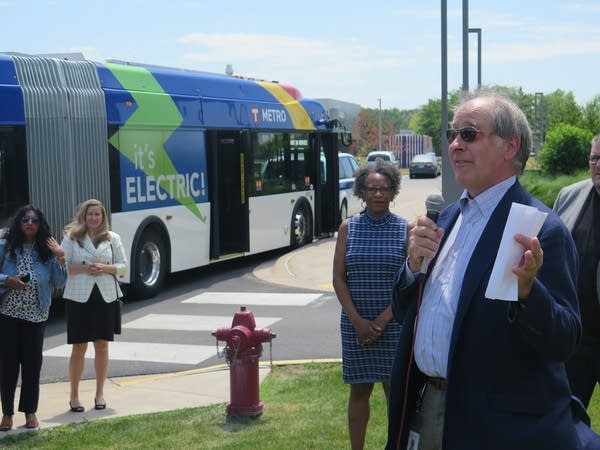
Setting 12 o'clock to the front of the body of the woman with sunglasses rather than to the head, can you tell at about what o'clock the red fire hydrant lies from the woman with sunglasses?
The red fire hydrant is roughly at 10 o'clock from the woman with sunglasses.

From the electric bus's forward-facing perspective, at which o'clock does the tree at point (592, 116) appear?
The tree is roughly at 12 o'clock from the electric bus.

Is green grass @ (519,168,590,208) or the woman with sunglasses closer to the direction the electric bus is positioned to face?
the green grass

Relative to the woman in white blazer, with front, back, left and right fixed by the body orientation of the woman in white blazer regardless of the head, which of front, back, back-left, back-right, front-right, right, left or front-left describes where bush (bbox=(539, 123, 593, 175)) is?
back-left

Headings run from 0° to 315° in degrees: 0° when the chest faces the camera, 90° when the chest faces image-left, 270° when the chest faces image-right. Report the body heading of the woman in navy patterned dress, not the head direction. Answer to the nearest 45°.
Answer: approximately 0°

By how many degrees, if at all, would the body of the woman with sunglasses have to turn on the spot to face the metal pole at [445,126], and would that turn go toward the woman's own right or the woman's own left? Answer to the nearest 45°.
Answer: approximately 135° to the woman's own left

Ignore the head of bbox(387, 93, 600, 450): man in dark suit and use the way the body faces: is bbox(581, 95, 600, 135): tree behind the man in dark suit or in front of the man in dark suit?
behind

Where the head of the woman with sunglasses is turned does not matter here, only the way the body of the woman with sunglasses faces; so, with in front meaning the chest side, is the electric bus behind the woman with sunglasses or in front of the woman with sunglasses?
behind

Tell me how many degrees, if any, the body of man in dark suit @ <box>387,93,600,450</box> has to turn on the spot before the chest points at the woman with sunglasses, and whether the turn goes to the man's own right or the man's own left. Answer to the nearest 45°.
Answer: approximately 90° to the man's own right

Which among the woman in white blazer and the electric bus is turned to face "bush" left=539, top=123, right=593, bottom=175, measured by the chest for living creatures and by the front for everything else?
the electric bus

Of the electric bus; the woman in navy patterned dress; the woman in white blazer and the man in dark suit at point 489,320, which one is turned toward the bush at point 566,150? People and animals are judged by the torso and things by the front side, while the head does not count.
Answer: the electric bus

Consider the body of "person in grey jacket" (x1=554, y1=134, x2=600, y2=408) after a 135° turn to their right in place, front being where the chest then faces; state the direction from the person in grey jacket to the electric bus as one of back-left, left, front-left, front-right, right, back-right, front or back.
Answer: front

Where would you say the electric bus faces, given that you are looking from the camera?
facing away from the viewer and to the right of the viewer

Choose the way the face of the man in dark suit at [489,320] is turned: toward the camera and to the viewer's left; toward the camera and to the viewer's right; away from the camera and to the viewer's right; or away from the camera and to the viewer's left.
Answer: toward the camera and to the viewer's left

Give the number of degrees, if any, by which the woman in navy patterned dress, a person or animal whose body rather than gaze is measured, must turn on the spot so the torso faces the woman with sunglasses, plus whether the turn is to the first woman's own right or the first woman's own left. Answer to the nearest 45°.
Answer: approximately 135° to the first woman's own right
